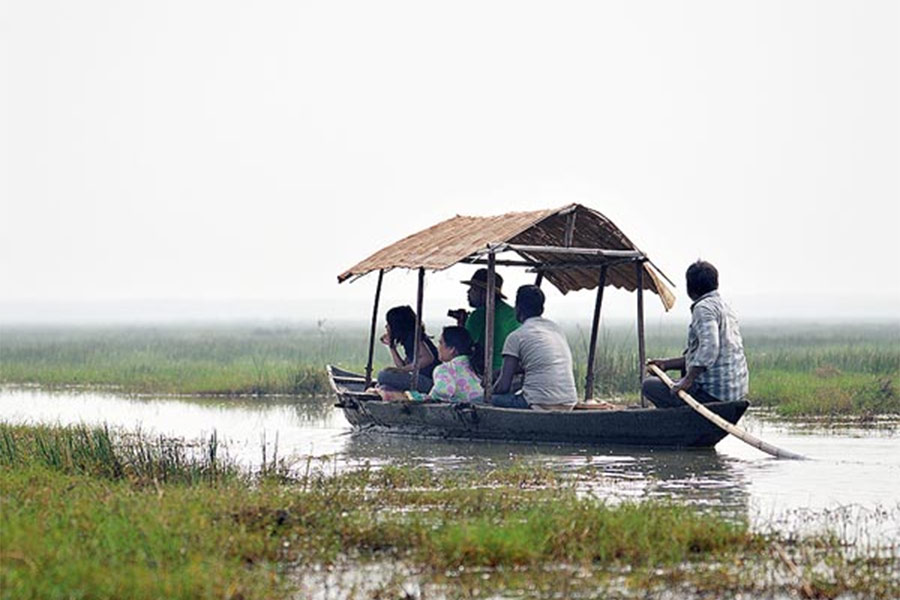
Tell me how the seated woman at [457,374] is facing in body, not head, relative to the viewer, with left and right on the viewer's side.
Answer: facing away from the viewer and to the left of the viewer

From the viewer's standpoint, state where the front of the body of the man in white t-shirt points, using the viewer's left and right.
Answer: facing away from the viewer and to the left of the viewer

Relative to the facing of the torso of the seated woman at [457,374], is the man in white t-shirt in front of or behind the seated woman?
behind

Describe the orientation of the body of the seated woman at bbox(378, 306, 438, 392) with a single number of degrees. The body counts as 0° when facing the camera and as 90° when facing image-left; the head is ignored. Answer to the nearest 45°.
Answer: approximately 90°

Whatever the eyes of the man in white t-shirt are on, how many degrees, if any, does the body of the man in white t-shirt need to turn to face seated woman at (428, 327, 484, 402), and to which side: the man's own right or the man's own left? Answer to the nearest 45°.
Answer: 0° — they already face them

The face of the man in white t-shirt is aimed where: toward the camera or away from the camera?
away from the camera

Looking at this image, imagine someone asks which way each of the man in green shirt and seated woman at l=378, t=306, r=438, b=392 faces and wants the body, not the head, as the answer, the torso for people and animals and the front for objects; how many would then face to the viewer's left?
2

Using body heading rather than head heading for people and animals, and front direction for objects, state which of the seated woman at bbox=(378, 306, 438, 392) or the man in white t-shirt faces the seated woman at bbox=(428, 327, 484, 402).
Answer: the man in white t-shirt

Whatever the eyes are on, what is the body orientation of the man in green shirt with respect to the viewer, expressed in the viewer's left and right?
facing to the left of the viewer

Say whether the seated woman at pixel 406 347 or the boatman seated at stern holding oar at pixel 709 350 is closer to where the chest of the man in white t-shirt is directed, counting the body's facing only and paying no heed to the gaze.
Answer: the seated woman

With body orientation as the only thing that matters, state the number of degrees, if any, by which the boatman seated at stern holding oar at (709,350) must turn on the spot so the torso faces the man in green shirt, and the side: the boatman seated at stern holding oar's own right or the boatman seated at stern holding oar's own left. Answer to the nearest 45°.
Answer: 0° — they already face them

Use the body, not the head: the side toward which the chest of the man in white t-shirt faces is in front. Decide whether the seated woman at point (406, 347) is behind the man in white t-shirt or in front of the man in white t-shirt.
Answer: in front

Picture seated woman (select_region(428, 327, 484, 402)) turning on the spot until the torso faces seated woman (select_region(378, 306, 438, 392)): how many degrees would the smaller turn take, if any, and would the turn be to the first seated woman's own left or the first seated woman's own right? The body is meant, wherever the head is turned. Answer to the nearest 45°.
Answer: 0° — they already face them

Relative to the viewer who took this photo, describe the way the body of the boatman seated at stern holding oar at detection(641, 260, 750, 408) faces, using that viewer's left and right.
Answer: facing away from the viewer and to the left of the viewer

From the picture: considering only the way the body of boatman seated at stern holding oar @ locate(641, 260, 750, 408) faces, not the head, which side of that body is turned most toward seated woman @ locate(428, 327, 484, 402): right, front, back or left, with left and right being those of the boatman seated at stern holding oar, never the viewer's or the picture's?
front
